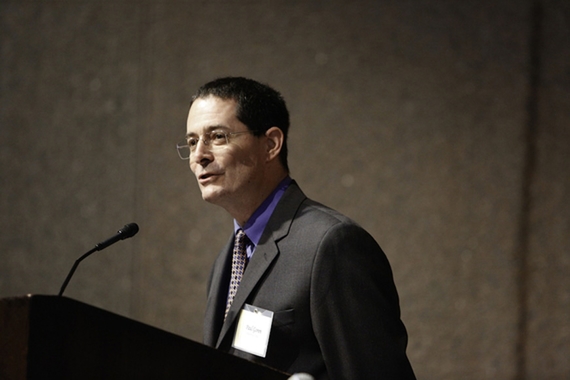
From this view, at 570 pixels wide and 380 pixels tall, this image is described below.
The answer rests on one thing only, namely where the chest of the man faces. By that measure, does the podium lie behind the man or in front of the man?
in front

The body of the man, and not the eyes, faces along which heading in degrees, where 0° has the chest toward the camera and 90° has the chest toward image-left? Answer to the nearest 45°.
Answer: approximately 45°
